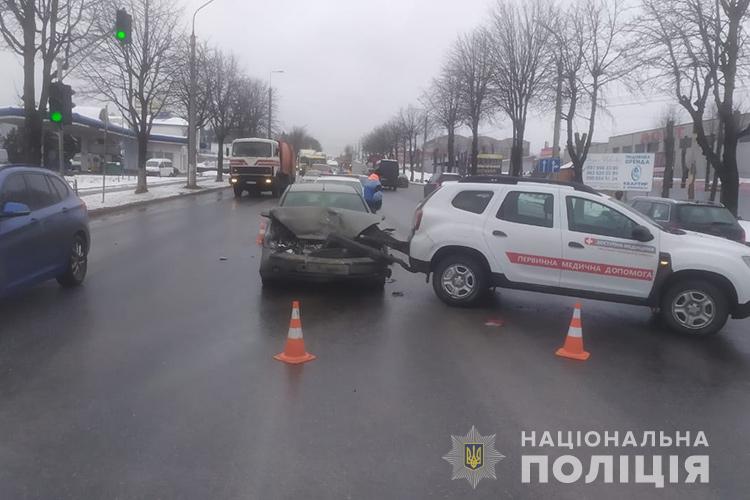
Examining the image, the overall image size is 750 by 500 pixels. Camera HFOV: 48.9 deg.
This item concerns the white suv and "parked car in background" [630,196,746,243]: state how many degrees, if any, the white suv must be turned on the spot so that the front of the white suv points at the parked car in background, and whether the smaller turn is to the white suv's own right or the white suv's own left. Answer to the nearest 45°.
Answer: approximately 90° to the white suv's own left

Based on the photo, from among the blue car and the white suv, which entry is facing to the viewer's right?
the white suv

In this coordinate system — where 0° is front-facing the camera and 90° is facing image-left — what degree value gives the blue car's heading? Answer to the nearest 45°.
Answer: approximately 45°

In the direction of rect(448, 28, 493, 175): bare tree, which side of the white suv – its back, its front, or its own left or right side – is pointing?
left

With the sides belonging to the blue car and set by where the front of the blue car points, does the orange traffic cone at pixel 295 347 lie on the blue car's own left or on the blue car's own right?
on the blue car's own left

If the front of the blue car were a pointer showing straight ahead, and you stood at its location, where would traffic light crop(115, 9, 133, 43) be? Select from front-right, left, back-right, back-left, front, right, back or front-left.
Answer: back-right

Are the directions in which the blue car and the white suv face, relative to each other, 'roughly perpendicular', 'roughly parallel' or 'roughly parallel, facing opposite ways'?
roughly perpendicular

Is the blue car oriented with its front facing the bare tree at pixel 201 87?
no

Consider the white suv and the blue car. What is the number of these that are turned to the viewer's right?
1

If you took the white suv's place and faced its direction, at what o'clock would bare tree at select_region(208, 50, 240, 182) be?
The bare tree is roughly at 8 o'clock from the white suv.

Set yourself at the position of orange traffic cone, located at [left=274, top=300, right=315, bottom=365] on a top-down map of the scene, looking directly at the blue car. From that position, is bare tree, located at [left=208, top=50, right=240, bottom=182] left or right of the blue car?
right

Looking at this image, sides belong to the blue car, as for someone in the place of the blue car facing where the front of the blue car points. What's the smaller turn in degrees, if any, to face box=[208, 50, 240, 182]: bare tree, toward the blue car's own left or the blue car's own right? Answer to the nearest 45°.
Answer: approximately 135° to the blue car's own right

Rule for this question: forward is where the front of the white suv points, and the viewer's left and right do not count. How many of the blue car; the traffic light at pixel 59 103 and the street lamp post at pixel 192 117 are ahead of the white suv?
0

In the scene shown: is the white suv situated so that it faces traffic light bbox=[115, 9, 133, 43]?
no

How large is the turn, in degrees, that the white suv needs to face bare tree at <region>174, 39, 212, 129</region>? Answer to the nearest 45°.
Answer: approximately 135° to its left

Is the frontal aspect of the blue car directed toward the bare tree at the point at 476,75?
no

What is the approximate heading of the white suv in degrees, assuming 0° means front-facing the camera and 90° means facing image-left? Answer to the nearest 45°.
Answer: approximately 270°
